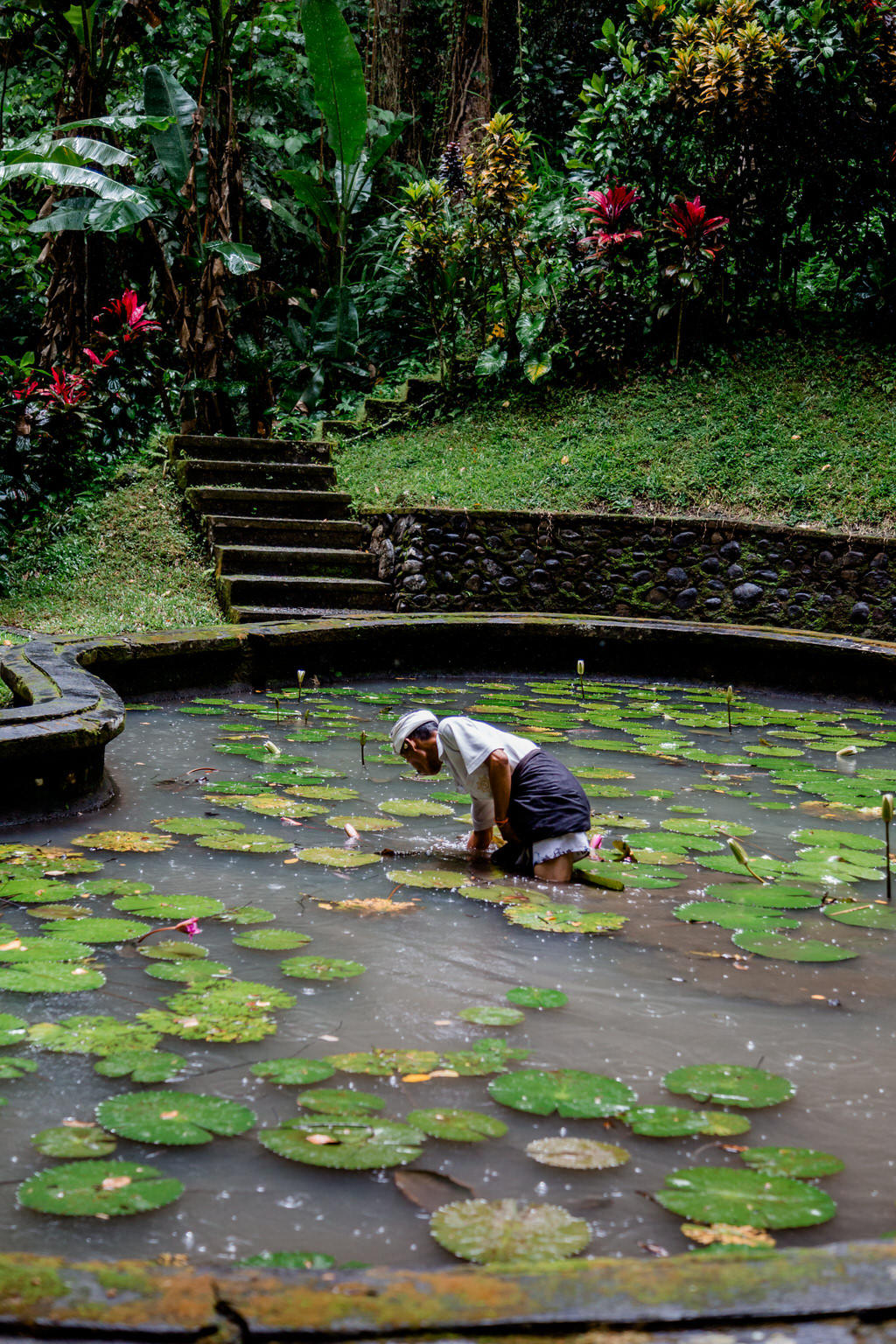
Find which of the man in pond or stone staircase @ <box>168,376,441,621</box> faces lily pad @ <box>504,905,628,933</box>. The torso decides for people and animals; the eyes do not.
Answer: the stone staircase

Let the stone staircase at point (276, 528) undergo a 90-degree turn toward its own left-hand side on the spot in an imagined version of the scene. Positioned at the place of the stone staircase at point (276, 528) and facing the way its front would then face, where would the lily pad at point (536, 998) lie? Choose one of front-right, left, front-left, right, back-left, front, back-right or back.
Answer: right

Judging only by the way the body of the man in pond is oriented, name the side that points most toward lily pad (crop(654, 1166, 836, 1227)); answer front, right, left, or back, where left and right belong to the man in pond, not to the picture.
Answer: left

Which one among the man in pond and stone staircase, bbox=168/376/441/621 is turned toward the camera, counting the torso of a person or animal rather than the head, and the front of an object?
the stone staircase

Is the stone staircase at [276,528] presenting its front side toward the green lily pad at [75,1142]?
yes

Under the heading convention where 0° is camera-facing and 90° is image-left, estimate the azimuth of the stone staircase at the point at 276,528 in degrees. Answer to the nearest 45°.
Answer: approximately 0°

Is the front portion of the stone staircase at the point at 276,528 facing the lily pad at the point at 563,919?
yes

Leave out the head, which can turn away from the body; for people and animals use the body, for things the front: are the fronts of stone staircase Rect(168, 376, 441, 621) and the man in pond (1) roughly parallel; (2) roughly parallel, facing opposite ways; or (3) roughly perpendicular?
roughly perpendicular

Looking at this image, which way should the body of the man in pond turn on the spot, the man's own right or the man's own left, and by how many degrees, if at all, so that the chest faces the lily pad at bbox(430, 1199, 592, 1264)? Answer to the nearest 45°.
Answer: approximately 90° to the man's own left

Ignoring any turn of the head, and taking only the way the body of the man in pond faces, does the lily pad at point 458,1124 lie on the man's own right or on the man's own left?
on the man's own left

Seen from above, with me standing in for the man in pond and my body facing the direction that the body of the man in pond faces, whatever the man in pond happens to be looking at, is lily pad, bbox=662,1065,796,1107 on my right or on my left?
on my left

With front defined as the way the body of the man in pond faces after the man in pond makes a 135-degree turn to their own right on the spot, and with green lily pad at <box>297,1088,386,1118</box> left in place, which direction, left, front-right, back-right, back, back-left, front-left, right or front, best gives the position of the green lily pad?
back-right

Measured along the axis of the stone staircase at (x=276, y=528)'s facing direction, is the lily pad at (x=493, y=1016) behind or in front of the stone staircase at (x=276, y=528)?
in front

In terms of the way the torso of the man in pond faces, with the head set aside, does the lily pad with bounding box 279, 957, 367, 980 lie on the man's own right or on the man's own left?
on the man's own left

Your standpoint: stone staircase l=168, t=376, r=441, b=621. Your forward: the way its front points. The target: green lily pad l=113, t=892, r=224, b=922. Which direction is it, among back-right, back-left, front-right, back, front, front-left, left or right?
front

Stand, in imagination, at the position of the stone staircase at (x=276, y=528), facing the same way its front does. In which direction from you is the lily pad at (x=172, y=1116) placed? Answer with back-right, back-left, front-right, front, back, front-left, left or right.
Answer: front

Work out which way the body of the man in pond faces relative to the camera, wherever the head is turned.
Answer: to the viewer's left

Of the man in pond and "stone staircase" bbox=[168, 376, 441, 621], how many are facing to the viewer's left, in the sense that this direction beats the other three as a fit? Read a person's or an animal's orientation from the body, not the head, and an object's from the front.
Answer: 1

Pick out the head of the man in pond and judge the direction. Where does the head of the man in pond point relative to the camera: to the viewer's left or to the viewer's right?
to the viewer's left

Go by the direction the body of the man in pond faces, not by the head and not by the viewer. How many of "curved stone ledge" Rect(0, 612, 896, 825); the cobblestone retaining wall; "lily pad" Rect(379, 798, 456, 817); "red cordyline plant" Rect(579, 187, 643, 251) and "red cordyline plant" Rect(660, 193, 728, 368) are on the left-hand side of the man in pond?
0
